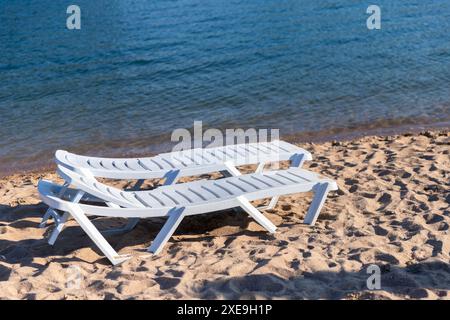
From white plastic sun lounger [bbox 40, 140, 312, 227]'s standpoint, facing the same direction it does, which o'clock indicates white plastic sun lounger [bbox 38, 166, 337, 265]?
white plastic sun lounger [bbox 38, 166, 337, 265] is roughly at 3 o'clock from white plastic sun lounger [bbox 40, 140, 312, 227].

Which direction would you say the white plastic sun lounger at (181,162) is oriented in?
to the viewer's right
